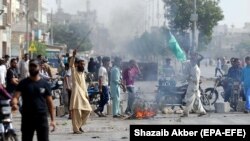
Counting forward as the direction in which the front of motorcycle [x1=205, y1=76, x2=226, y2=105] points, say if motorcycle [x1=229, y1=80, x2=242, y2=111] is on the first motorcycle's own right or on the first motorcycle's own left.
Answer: on the first motorcycle's own left

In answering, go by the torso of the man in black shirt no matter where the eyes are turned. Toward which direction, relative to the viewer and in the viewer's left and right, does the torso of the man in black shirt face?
facing the viewer

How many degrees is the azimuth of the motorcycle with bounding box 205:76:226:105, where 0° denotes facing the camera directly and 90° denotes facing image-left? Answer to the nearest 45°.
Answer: approximately 45°

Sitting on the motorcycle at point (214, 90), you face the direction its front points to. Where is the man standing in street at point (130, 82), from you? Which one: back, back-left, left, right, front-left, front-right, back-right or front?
front

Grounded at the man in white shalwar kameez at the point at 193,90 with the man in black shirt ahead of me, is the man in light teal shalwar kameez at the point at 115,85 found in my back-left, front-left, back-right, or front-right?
front-right

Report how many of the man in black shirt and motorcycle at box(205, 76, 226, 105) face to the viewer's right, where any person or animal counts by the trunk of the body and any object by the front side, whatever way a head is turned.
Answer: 0
